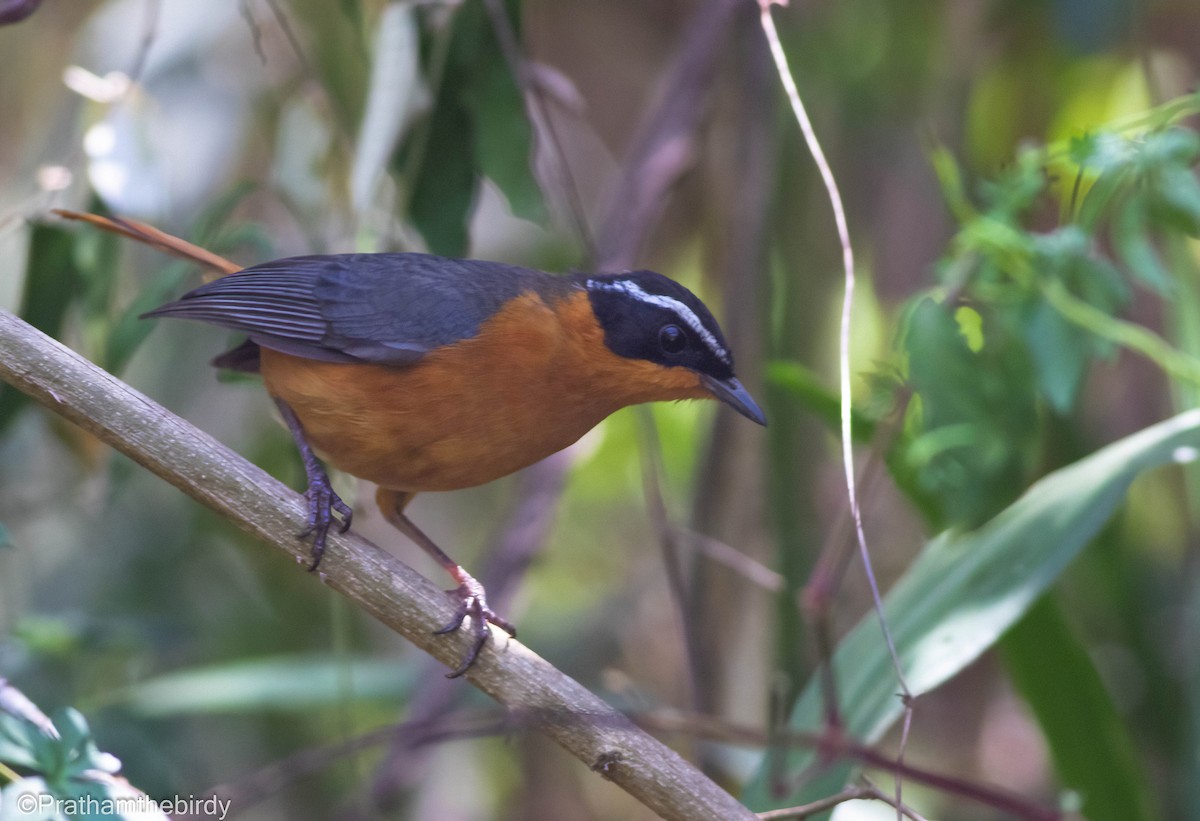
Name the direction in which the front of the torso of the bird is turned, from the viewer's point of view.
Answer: to the viewer's right

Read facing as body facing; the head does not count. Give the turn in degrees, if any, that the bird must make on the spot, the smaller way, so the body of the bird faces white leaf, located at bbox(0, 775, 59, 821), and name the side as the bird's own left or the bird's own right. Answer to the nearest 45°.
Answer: approximately 90° to the bird's own right

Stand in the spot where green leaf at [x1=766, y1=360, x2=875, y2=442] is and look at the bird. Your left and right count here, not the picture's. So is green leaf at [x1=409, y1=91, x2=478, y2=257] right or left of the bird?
right

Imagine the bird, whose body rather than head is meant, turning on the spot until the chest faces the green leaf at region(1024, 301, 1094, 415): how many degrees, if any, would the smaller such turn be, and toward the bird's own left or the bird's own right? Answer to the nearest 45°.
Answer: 0° — it already faces it

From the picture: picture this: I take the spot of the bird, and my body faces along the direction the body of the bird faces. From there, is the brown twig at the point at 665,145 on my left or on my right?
on my left

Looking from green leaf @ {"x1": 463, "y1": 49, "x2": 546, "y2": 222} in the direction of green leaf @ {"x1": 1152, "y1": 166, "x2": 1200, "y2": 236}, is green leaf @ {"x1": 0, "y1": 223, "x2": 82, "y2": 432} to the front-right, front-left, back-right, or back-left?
back-right

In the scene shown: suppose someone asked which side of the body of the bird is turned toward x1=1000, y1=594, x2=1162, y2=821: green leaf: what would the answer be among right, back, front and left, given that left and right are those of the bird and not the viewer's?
front

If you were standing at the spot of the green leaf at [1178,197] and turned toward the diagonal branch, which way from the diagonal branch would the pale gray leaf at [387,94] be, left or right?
right

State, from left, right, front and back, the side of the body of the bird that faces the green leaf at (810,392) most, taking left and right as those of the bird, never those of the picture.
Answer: front

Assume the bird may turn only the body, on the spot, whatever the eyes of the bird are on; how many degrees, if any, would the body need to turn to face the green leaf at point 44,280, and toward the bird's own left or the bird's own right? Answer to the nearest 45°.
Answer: approximately 135° to the bird's own left

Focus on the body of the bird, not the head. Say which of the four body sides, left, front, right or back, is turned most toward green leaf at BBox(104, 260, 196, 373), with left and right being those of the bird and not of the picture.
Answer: back
